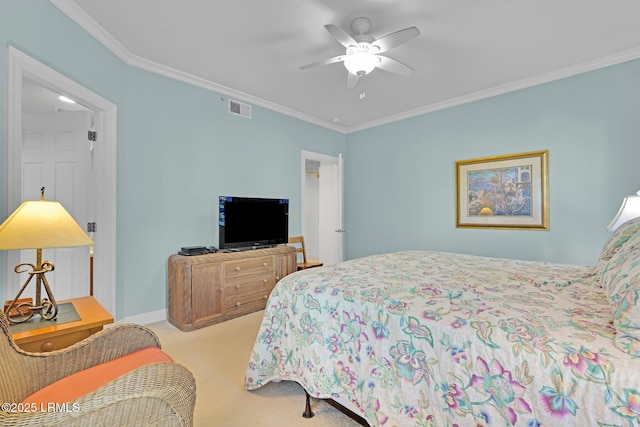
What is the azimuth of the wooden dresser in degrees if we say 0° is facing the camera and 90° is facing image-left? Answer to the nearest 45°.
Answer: approximately 315°

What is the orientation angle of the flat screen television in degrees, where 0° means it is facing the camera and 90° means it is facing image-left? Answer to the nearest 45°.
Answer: approximately 315°

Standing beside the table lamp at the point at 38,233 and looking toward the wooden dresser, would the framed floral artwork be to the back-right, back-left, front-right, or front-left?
front-right

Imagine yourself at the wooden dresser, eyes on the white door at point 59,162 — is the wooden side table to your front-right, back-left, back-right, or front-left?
front-left

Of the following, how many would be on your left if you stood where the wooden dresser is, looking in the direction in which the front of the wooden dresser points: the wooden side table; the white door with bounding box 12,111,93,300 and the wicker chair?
0

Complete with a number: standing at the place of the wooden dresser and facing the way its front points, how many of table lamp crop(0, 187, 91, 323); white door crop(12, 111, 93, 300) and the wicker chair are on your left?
0

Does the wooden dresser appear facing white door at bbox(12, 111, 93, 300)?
no

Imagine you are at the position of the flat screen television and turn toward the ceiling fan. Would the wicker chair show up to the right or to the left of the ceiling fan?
right

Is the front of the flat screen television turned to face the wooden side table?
no

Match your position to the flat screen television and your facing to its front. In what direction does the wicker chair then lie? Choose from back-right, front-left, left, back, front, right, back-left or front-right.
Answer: front-right
